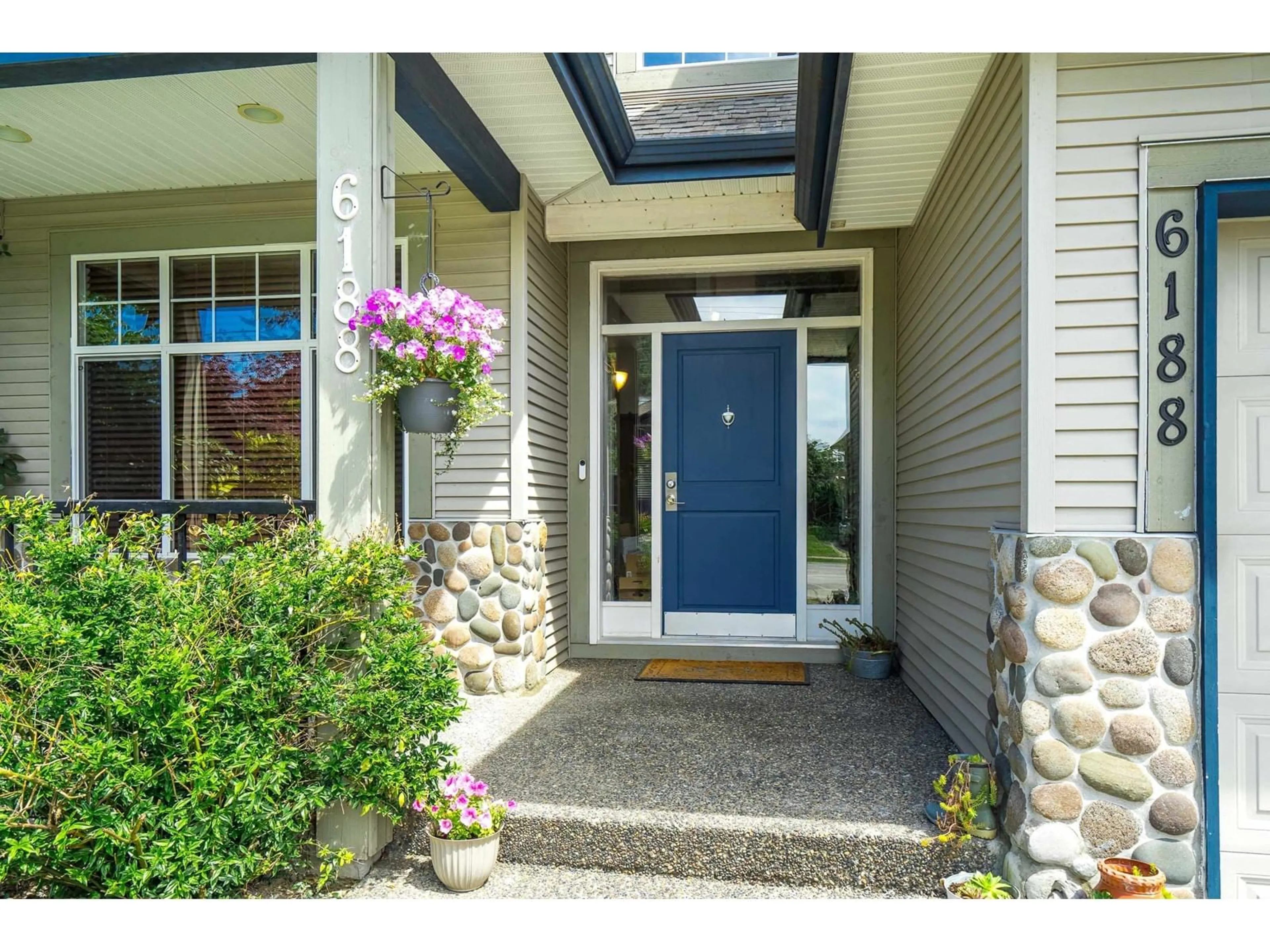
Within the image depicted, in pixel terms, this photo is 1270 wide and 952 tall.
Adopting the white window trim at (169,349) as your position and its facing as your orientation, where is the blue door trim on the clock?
The blue door trim is roughly at 11 o'clock from the white window trim.

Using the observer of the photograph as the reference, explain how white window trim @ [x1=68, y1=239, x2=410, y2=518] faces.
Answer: facing the viewer

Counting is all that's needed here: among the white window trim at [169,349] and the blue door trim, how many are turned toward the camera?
2

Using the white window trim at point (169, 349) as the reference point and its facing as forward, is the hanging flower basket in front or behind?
in front

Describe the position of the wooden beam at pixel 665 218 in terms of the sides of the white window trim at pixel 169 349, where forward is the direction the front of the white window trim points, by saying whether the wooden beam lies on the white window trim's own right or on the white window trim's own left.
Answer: on the white window trim's own left
